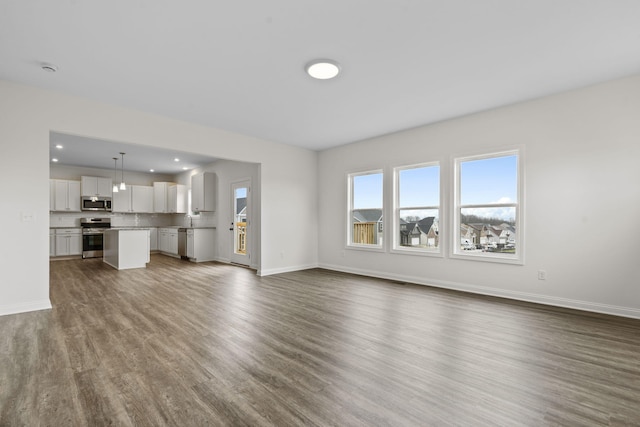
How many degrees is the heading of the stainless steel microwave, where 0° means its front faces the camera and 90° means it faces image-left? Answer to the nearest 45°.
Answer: approximately 0°

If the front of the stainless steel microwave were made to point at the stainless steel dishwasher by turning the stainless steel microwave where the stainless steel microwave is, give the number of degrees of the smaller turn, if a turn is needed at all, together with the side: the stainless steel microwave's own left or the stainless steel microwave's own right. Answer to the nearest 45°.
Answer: approximately 45° to the stainless steel microwave's own left

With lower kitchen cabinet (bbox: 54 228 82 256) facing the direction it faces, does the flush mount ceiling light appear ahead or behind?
ahead

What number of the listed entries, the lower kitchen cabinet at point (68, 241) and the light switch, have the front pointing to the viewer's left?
0

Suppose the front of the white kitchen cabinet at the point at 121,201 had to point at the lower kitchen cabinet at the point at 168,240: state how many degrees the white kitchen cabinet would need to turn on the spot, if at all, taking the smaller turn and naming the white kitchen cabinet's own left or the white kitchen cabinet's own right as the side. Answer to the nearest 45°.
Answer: approximately 45° to the white kitchen cabinet's own left

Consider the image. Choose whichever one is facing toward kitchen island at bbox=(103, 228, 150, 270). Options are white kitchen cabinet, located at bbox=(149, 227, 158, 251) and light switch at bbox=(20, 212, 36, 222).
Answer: the white kitchen cabinet

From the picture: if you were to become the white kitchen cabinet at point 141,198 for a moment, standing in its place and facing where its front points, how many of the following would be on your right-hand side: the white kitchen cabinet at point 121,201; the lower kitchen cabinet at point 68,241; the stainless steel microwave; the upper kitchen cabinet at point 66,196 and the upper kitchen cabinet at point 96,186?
5

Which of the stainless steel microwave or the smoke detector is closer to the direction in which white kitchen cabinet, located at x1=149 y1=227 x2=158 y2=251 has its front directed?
the smoke detector

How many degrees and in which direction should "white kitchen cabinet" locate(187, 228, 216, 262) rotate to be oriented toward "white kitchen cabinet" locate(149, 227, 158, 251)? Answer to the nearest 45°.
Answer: approximately 45° to its right
